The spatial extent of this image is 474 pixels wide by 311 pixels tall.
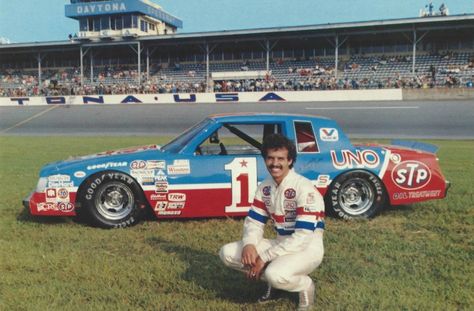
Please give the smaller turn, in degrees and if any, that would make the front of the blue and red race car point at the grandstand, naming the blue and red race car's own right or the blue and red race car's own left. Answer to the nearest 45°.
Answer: approximately 90° to the blue and red race car's own right

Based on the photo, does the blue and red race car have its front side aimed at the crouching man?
no

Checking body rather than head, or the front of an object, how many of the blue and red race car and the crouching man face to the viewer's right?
0

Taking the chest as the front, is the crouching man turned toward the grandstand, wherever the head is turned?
no

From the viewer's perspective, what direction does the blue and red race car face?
to the viewer's left

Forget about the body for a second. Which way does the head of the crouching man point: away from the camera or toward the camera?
toward the camera
